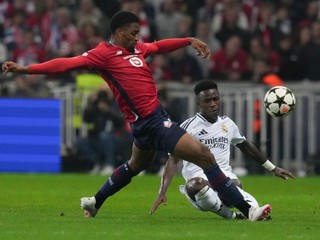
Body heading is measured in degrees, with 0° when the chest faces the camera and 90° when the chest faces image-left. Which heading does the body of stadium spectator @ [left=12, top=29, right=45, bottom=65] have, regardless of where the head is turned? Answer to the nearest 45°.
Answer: approximately 0°

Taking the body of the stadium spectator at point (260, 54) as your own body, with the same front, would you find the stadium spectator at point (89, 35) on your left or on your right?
on your right

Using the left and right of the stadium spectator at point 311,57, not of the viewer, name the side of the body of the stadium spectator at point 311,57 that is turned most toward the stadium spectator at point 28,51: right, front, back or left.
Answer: right

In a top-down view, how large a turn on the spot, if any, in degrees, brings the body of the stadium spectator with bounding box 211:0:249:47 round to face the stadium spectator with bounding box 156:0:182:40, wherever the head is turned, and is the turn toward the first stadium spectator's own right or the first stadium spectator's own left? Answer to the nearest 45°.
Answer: approximately 90° to the first stadium spectator's own right
